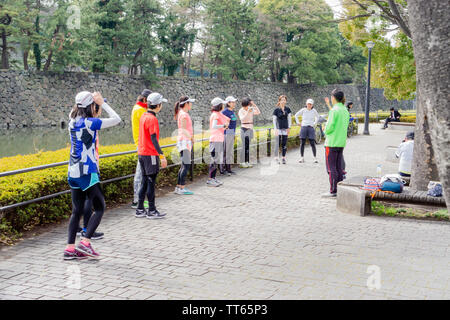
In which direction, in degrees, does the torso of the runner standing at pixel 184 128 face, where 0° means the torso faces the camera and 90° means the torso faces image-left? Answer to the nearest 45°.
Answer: approximately 270°

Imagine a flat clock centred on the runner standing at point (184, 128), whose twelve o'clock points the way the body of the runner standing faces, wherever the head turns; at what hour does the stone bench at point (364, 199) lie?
The stone bench is roughly at 1 o'clock from the runner standing.

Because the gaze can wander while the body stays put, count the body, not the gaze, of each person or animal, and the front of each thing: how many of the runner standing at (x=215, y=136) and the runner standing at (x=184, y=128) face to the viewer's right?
2

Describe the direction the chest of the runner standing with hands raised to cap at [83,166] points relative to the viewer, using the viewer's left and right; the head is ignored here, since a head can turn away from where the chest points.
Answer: facing away from the viewer and to the right of the viewer

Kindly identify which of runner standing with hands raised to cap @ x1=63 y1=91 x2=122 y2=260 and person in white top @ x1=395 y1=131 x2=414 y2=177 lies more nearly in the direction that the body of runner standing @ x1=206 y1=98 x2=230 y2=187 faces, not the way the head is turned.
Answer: the person in white top

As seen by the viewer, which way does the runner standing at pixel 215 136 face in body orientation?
to the viewer's right
